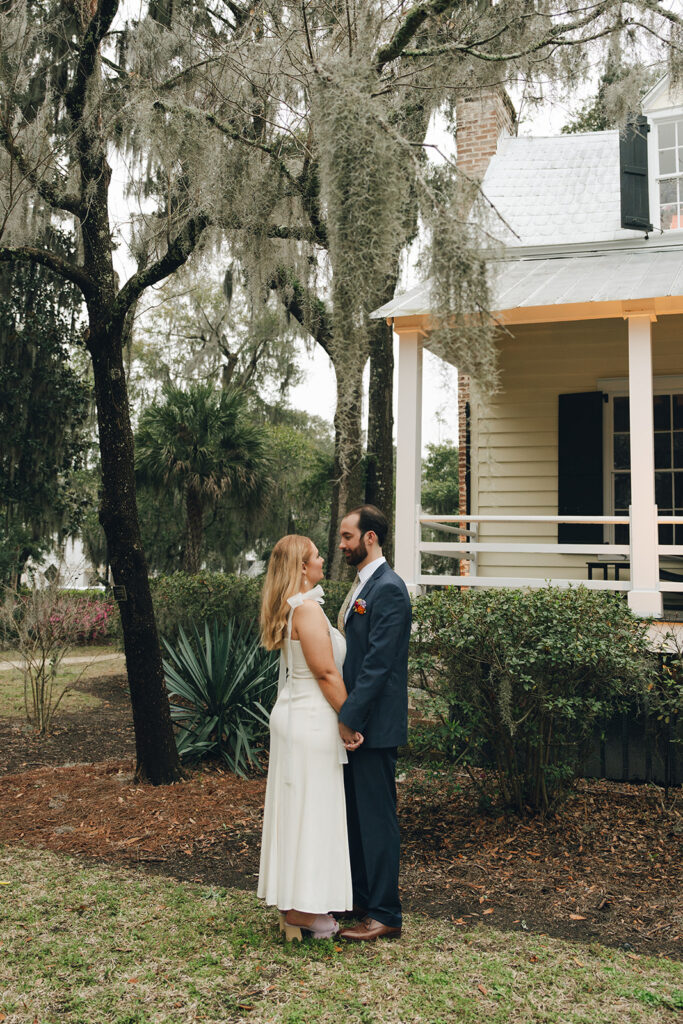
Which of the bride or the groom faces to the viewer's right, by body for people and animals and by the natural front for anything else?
the bride

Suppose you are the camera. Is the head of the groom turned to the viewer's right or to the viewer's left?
to the viewer's left

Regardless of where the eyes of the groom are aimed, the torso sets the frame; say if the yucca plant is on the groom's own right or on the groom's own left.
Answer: on the groom's own right

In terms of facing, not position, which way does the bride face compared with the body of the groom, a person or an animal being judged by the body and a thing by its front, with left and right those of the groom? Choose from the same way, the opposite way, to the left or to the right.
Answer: the opposite way

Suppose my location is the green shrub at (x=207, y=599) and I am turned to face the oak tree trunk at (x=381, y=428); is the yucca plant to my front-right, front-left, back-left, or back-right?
back-right

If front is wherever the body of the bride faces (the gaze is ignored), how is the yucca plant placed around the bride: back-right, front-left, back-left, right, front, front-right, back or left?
left

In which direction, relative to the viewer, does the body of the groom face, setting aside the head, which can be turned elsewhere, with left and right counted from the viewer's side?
facing to the left of the viewer

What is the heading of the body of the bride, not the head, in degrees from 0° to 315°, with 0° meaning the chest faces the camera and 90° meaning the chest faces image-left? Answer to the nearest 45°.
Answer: approximately 270°

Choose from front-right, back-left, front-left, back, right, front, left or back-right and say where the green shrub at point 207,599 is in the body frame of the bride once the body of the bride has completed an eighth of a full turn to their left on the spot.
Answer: front-left

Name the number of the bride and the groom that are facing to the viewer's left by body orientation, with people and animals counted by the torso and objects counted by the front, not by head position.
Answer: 1

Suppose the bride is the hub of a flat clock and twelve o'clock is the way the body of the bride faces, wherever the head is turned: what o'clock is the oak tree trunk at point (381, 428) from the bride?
The oak tree trunk is roughly at 9 o'clock from the bride.

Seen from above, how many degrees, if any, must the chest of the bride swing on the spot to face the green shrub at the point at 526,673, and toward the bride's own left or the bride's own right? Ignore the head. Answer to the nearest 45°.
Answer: approximately 45° to the bride's own left
